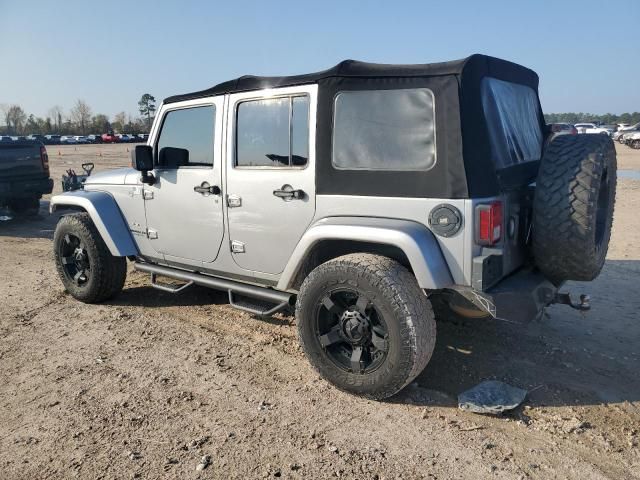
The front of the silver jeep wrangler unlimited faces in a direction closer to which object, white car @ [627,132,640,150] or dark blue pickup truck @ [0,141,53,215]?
the dark blue pickup truck

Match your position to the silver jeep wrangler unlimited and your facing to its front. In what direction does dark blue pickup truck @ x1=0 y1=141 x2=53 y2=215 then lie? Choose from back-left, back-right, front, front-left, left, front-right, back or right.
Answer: front

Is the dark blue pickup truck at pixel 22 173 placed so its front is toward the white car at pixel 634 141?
no

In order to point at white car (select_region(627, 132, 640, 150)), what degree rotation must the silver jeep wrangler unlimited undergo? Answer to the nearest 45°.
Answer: approximately 90° to its right

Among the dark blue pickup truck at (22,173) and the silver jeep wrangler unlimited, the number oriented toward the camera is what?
0

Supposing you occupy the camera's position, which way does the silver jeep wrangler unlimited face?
facing away from the viewer and to the left of the viewer

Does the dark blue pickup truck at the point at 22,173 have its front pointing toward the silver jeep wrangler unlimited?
no
